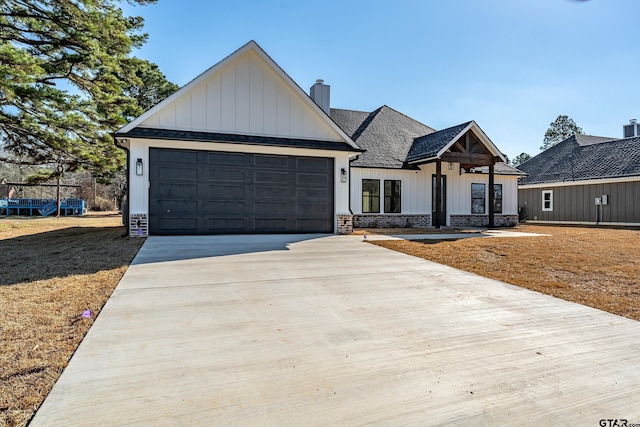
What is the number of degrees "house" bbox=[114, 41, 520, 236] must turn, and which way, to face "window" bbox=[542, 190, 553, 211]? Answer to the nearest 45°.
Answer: approximately 135° to its left

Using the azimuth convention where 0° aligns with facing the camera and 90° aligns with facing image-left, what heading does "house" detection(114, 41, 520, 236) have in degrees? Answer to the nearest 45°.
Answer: approximately 0°

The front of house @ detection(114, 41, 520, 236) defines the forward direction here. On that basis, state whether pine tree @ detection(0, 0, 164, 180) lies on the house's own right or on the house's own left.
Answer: on the house's own right
